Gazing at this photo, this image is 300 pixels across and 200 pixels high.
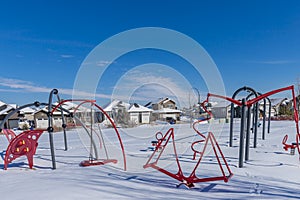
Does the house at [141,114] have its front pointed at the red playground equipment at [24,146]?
yes

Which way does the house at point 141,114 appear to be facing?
toward the camera
